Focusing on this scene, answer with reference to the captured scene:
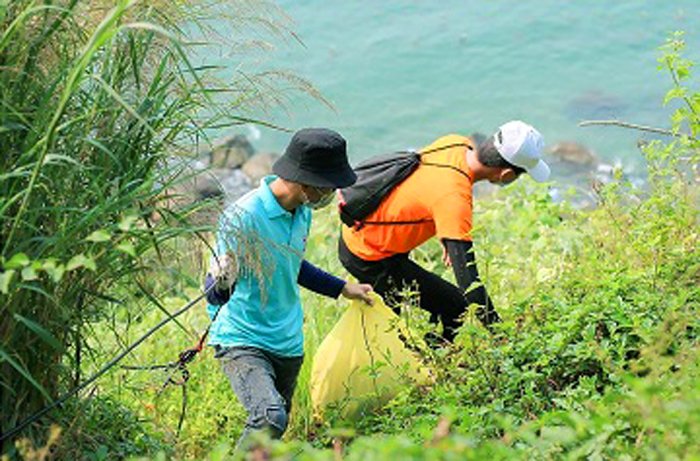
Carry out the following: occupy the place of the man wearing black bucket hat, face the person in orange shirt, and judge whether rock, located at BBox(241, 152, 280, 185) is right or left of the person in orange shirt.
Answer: left

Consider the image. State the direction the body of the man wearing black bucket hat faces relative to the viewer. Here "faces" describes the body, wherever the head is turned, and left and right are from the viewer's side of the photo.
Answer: facing the viewer and to the right of the viewer

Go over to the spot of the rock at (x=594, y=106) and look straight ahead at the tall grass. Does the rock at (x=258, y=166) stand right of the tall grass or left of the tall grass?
right

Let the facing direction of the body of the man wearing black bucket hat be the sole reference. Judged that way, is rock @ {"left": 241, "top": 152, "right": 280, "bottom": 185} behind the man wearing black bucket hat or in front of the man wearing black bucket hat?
behind

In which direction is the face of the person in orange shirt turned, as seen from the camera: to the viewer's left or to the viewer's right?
to the viewer's right

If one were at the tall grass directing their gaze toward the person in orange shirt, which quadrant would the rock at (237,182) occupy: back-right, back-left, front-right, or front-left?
front-left

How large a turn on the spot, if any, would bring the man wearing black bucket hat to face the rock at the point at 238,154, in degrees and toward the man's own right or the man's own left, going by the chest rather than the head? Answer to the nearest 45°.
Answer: approximately 135° to the man's own left
